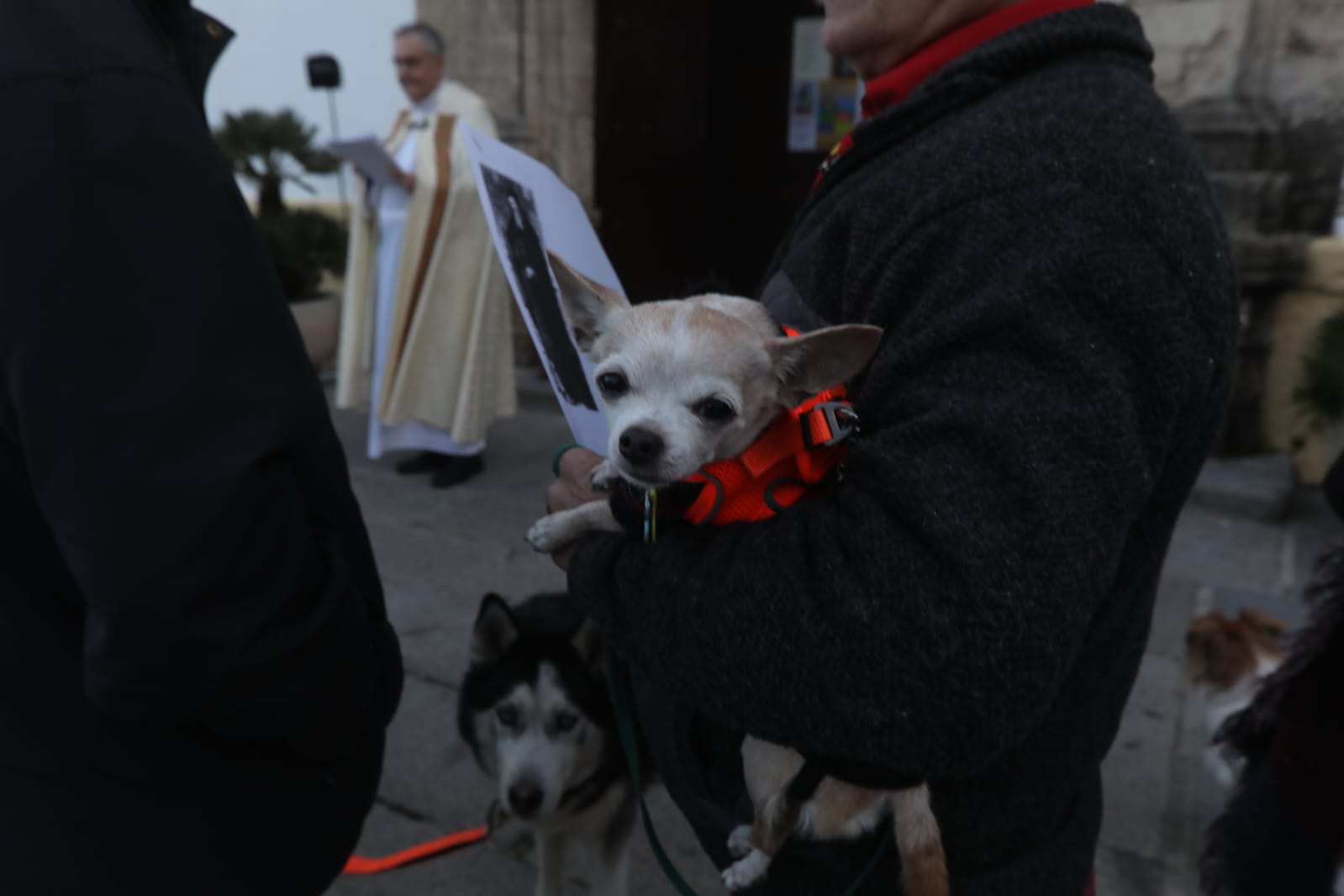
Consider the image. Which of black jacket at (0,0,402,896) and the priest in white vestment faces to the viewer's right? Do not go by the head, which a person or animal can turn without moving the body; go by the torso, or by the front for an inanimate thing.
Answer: the black jacket

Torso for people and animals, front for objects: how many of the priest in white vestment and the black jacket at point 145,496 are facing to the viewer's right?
1

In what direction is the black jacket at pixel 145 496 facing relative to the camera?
to the viewer's right

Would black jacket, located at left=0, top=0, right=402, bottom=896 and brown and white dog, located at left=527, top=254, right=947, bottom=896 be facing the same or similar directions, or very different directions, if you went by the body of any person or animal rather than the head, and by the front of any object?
very different directions

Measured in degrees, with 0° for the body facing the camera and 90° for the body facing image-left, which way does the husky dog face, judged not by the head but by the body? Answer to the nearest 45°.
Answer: approximately 0°

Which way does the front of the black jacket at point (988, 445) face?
to the viewer's left
